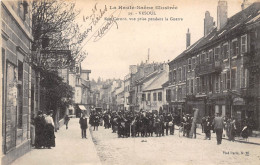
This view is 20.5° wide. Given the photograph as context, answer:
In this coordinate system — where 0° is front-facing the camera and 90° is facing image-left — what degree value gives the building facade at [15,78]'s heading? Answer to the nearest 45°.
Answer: approximately 270°
